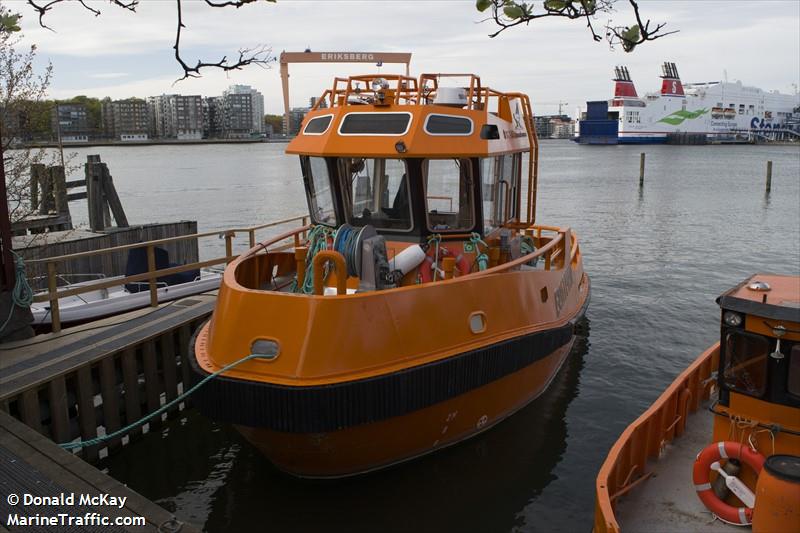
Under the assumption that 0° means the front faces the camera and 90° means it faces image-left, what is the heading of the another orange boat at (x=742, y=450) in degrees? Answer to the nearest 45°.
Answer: approximately 45°

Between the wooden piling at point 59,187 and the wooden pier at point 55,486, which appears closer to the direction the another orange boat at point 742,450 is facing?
the wooden pier

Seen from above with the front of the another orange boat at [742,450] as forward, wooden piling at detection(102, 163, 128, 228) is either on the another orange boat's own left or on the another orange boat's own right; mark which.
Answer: on the another orange boat's own right

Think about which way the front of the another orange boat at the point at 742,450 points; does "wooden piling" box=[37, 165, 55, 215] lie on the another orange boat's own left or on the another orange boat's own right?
on the another orange boat's own right

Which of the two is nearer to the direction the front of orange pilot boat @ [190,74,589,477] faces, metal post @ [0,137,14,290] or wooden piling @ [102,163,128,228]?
the metal post

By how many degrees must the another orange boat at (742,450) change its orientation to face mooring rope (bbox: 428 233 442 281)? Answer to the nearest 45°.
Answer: approximately 90° to its right

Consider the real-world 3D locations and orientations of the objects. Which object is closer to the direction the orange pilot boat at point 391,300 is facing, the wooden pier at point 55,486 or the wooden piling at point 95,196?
the wooden pier

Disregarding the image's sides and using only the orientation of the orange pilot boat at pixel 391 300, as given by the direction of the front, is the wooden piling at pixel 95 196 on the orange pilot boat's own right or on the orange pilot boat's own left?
on the orange pilot boat's own right

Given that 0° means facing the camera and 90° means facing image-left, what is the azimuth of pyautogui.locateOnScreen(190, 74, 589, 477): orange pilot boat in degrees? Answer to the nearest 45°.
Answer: approximately 45°
